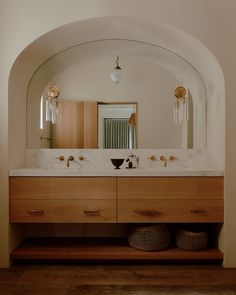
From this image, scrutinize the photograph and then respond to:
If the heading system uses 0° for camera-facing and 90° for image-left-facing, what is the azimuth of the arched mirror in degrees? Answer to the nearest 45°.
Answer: approximately 0°

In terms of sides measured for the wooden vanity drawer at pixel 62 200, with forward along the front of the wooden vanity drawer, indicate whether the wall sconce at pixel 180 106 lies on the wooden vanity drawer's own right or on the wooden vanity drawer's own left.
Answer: on the wooden vanity drawer's own left

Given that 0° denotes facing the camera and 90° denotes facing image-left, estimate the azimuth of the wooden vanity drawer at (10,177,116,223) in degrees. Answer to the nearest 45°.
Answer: approximately 0°

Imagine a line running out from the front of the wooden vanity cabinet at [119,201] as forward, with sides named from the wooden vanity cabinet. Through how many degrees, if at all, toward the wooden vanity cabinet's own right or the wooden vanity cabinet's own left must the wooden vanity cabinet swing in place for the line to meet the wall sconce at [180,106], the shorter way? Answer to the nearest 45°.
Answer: approximately 135° to the wooden vanity cabinet's own left
